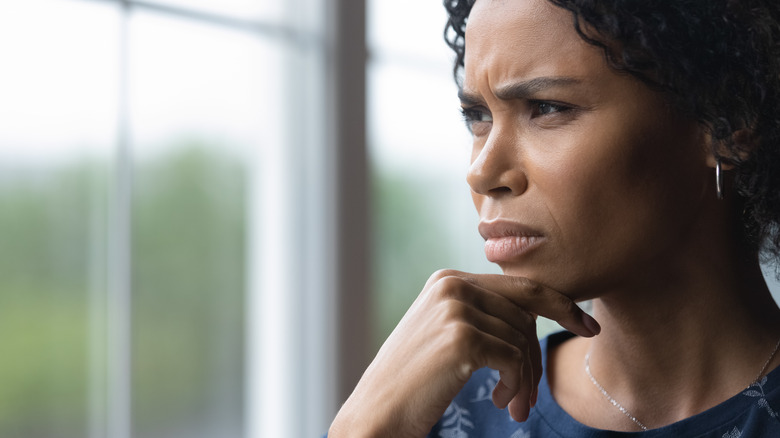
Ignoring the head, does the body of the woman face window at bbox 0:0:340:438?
no

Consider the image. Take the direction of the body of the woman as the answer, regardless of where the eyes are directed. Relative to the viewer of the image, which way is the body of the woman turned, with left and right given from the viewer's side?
facing the viewer and to the left of the viewer
